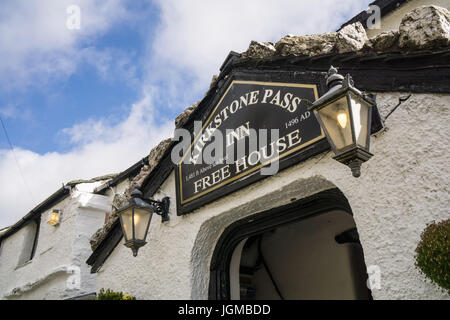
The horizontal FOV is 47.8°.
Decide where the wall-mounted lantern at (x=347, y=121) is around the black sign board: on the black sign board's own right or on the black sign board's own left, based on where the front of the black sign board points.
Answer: on the black sign board's own left

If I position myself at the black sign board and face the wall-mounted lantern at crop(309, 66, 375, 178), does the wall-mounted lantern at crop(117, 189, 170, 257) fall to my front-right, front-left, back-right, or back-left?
back-right

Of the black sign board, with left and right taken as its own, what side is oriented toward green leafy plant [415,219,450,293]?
left

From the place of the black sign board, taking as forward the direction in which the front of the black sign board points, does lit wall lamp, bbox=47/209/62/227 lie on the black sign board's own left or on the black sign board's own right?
on the black sign board's own right

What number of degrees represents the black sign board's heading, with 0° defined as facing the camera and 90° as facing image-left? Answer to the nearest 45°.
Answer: approximately 45°
